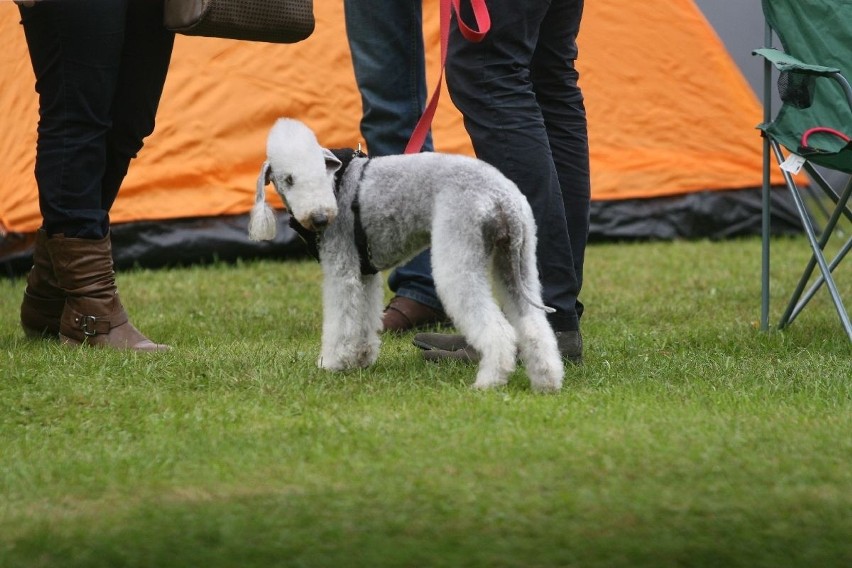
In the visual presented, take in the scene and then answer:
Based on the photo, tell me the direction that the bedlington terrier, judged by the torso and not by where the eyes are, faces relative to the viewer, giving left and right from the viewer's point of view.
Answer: facing away from the viewer and to the left of the viewer

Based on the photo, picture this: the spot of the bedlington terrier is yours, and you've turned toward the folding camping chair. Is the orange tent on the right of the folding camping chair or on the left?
left

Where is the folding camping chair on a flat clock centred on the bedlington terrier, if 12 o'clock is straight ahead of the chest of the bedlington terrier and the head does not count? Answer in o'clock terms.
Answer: The folding camping chair is roughly at 3 o'clock from the bedlington terrier.

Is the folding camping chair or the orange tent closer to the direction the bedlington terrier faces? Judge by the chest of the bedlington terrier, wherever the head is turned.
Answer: the orange tent

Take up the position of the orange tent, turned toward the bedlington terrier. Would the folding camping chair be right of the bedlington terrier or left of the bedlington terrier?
left

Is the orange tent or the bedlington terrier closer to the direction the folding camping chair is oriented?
the bedlington terrier

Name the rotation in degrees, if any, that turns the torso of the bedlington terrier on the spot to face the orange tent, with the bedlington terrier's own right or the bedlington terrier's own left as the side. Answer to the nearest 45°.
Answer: approximately 45° to the bedlington terrier's own right
